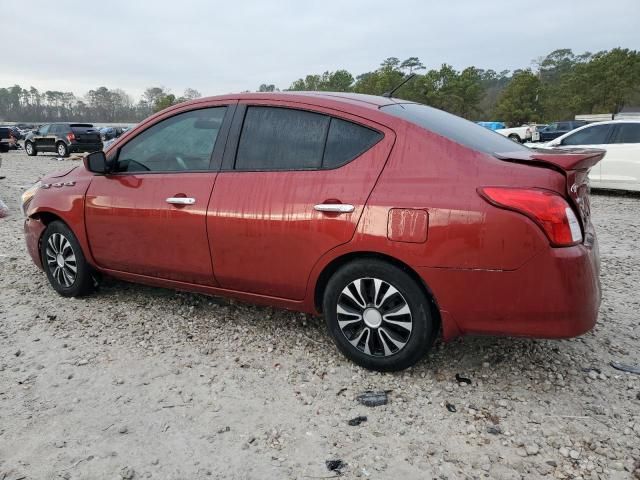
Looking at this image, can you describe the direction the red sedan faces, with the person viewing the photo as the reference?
facing away from the viewer and to the left of the viewer

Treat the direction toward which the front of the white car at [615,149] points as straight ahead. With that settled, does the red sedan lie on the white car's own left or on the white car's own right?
on the white car's own left

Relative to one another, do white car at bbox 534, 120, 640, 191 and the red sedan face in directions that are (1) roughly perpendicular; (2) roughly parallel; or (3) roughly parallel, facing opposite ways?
roughly parallel

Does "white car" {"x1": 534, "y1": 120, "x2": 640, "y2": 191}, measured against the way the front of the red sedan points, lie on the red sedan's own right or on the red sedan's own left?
on the red sedan's own right

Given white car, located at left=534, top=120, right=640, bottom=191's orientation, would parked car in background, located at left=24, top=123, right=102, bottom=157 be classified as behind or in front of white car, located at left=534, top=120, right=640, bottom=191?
in front

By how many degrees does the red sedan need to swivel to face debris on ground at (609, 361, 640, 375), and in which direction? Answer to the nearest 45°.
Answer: approximately 135° to its right

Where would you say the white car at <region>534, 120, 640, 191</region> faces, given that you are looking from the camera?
facing to the left of the viewer

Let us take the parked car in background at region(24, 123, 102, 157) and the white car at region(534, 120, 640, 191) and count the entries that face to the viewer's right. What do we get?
0

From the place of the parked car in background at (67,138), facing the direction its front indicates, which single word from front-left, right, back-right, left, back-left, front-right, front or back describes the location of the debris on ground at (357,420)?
back-left

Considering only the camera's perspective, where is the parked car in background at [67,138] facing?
facing away from the viewer and to the left of the viewer

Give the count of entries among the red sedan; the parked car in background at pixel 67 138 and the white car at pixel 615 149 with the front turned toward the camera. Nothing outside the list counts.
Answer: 0

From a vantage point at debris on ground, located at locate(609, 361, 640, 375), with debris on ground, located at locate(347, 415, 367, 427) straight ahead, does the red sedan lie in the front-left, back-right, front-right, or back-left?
front-right

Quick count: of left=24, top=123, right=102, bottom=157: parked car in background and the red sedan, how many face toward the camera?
0
